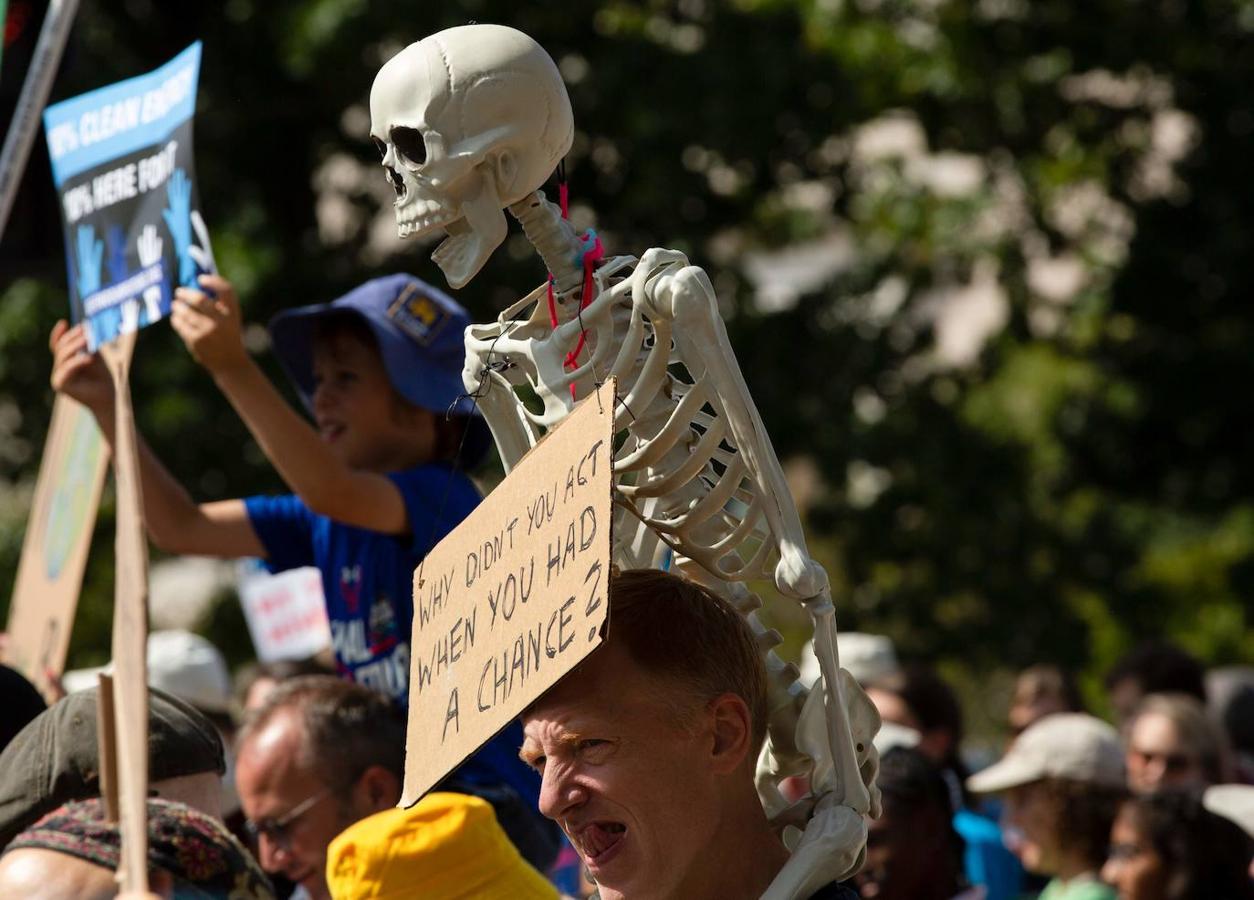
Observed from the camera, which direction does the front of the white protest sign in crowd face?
facing the viewer

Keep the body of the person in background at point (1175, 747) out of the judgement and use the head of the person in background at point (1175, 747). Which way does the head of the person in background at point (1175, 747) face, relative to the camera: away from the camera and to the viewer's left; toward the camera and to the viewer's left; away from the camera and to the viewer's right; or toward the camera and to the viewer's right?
toward the camera and to the viewer's left

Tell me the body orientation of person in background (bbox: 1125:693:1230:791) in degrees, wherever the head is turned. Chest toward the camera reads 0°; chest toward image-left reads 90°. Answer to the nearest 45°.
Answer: approximately 45°

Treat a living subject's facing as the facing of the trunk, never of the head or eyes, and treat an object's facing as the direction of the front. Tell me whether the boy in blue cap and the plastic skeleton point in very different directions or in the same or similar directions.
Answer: same or similar directions

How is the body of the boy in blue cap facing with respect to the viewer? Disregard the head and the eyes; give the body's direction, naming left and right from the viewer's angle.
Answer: facing the viewer and to the left of the viewer

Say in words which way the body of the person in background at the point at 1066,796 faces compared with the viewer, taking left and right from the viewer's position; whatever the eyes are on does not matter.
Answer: facing to the left of the viewer

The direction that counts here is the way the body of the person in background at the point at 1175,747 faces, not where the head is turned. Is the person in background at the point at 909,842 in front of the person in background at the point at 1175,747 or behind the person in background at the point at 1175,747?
in front

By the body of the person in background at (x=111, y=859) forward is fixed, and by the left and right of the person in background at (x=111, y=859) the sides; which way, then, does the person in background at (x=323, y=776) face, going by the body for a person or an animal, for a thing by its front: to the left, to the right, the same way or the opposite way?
the same way
